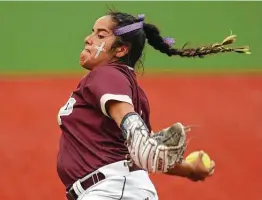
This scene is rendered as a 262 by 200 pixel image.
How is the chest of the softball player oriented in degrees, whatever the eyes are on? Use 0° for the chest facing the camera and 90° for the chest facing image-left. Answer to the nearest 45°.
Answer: approximately 90°
